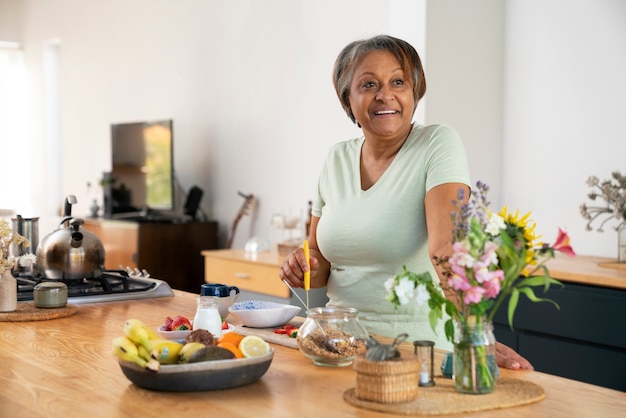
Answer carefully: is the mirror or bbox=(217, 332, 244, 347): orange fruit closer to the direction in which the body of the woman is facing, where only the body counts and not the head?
the orange fruit

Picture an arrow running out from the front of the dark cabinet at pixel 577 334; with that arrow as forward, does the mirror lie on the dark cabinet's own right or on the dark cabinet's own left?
on the dark cabinet's own right

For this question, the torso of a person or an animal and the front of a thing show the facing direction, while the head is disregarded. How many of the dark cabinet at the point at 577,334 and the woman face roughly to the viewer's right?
0

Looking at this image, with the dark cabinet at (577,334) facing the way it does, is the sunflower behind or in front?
in front

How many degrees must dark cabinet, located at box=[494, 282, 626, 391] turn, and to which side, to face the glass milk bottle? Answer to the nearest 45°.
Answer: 0° — it already faces it

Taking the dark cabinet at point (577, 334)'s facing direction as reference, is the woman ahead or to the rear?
ahead

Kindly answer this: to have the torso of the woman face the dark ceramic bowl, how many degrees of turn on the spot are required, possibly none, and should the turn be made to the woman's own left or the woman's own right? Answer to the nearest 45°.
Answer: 0° — they already face it

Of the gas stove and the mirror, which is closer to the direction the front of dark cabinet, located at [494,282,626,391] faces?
the gas stove

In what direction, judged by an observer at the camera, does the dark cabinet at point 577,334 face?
facing the viewer and to the left of the viewer

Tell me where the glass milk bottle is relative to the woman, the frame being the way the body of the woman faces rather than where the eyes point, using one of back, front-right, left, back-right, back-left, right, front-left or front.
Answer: front

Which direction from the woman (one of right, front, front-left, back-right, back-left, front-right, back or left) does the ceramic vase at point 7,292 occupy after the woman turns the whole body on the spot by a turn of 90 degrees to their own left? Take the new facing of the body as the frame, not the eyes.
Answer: back-right
